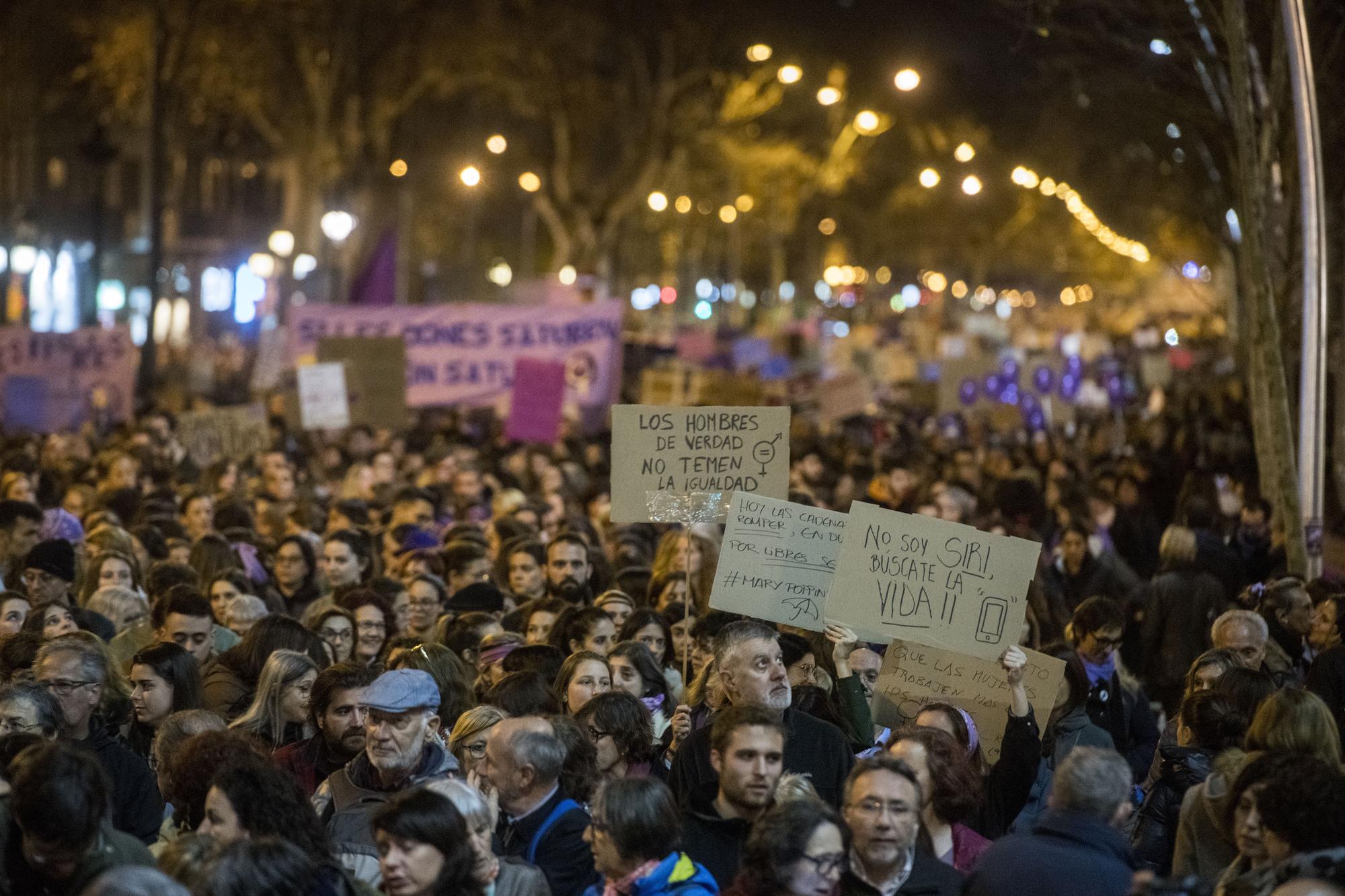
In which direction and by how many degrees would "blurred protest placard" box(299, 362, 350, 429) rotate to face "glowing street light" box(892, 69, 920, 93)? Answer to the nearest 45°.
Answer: approximately 180°

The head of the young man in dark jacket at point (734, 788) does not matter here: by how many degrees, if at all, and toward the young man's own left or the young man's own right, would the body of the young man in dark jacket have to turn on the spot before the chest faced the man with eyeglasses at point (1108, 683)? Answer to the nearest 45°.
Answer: approximately 90° to the young man's own left

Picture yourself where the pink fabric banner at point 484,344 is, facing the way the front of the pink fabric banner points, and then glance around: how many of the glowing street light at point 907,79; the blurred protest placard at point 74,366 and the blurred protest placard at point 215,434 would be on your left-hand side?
1

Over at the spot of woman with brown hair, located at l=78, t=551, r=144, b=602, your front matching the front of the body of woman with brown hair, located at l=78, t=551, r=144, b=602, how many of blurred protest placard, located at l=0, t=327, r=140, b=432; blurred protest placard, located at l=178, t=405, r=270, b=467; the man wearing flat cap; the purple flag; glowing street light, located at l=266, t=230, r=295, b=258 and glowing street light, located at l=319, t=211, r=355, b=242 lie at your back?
5

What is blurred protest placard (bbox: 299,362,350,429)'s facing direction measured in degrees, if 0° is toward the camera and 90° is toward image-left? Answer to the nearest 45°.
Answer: approximately 0°

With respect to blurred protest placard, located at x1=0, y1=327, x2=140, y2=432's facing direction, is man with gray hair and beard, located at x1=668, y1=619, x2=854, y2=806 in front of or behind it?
in front

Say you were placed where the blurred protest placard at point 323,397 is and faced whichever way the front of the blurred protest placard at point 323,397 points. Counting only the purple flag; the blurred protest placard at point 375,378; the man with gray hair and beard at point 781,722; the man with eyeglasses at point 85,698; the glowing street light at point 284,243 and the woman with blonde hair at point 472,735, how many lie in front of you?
3

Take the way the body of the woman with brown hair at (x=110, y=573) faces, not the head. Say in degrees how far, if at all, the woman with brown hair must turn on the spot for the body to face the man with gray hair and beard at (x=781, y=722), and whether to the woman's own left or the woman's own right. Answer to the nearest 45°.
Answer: approximately 45° to the woman's own left

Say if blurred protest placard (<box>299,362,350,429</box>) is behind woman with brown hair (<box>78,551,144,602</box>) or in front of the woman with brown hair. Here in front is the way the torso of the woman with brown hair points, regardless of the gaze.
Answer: behind

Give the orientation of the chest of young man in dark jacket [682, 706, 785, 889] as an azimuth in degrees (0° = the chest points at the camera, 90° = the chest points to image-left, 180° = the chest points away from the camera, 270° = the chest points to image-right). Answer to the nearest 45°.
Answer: approximately 315°

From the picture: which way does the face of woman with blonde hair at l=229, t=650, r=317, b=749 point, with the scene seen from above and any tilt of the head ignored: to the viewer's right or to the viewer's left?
to the viewer's right

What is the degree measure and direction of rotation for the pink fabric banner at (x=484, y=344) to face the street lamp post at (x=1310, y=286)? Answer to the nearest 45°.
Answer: approximately 45° to its left
